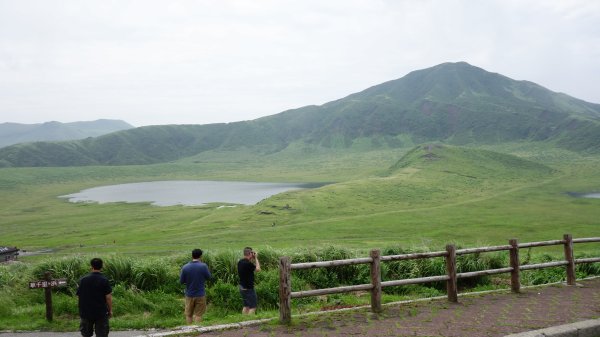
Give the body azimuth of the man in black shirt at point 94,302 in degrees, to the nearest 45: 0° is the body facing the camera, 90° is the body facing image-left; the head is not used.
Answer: approximately 180°

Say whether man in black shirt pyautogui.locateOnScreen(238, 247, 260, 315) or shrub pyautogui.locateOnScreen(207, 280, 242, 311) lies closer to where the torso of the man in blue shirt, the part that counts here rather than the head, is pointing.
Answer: the shrub

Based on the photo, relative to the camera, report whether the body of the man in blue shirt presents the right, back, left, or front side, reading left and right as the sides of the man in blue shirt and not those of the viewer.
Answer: back

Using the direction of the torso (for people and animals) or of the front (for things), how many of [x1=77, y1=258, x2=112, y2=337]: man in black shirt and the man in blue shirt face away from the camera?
2

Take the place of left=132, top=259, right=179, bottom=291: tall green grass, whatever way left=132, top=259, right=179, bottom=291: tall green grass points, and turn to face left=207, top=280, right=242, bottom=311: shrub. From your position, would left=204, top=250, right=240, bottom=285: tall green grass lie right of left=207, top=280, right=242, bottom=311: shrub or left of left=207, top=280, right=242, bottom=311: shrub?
left

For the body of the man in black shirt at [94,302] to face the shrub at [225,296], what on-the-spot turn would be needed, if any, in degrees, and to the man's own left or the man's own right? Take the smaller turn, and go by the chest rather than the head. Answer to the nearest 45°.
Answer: approximately 45° to the man's own right

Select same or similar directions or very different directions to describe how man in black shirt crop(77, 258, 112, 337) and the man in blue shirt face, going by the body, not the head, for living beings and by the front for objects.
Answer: same or similar directions

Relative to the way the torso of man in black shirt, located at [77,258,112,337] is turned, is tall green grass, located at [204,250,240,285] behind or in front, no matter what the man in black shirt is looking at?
in front

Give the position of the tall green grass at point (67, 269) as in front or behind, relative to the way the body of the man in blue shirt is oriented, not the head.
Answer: in front

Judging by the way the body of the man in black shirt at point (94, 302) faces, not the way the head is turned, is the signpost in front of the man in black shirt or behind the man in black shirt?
in front
